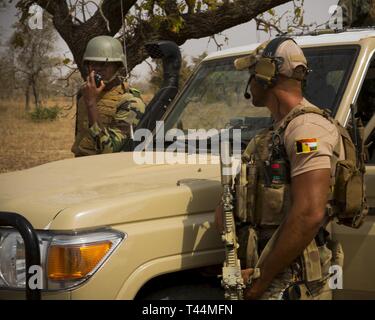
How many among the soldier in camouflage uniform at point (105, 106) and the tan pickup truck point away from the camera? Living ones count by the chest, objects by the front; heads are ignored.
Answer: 0

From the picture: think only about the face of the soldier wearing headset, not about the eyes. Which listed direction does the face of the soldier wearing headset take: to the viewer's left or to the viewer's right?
to the viewer's left

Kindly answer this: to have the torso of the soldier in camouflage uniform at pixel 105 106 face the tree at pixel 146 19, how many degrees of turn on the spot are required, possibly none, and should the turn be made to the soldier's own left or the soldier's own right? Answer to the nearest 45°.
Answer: approximately 135° to the soldier's own right

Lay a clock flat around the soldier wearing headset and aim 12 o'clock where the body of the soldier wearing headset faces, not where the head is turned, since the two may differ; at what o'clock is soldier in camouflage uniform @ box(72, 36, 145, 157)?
The soldier in camouflage uniform is roughly at 2 o'clock from the soldier wearing headset.

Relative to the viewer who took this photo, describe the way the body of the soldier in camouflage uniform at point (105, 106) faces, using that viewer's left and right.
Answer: facing the viewer and to the left of the viewer

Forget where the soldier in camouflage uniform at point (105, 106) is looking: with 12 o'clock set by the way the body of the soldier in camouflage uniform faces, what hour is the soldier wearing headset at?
The soldier wearing headset is roughly at 10 o'clock from the soldier in camouflage uniform.

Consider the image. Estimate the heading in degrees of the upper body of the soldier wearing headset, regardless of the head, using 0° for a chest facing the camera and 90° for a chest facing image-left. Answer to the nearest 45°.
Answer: approximately 90°

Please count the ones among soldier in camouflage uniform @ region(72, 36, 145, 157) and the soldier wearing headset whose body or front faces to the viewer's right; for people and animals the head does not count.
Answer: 0

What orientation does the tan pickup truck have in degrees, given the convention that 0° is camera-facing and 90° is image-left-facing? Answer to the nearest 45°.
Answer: approximately 45°

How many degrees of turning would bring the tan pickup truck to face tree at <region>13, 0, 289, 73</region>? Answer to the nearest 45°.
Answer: approximately 135° to its right
